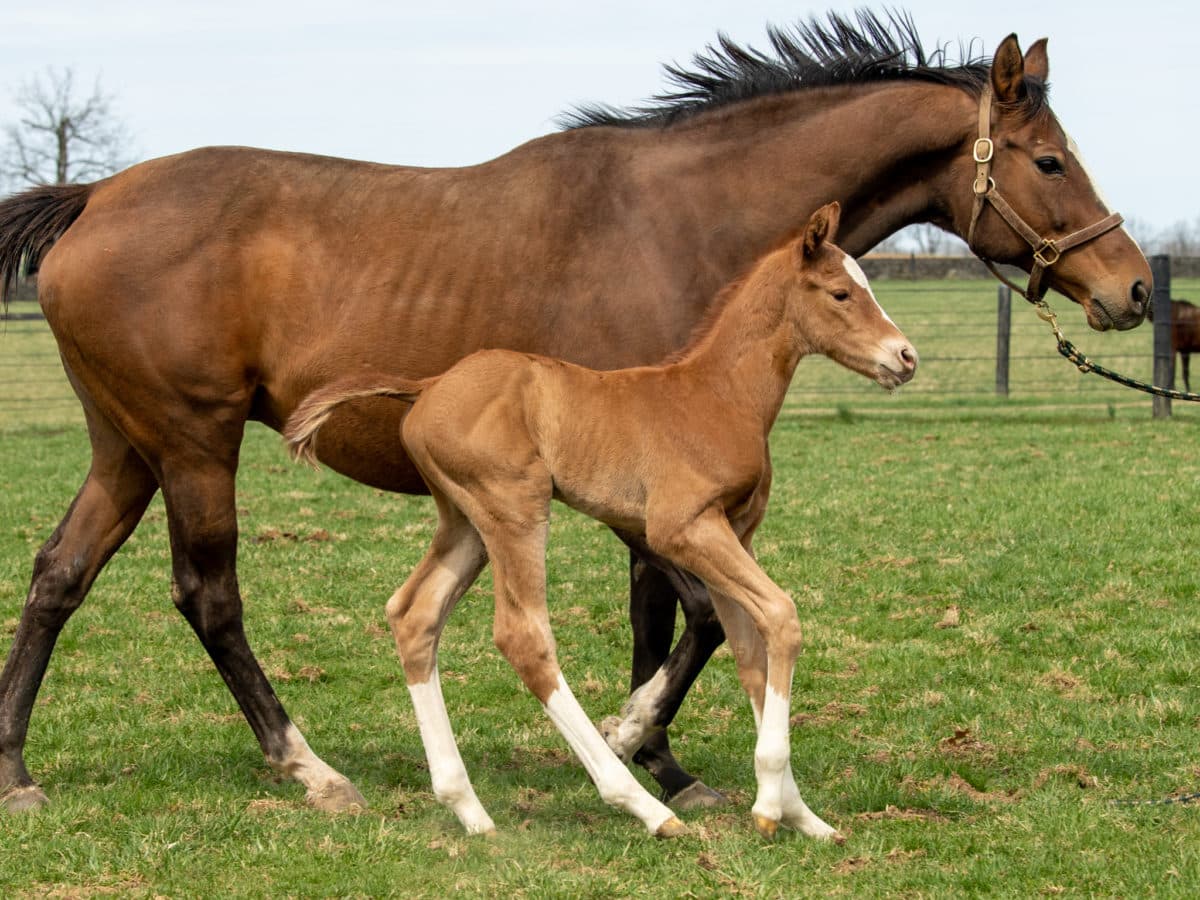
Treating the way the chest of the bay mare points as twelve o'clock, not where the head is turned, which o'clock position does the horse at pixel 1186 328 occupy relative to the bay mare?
The horse is roughly at 10 o'clock from the bay mare.

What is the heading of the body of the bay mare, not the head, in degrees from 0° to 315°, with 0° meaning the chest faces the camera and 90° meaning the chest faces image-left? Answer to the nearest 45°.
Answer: approximately 270°

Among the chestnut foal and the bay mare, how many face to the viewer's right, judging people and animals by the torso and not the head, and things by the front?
2

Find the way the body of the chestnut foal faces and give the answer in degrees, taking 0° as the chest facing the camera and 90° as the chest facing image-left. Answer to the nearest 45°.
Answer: approximately 270°

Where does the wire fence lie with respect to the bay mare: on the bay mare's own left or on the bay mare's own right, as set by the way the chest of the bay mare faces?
on the bay mare's own left

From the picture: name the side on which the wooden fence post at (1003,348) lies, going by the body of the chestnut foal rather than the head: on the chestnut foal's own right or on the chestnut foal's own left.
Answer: on the chestnut foal's own left
